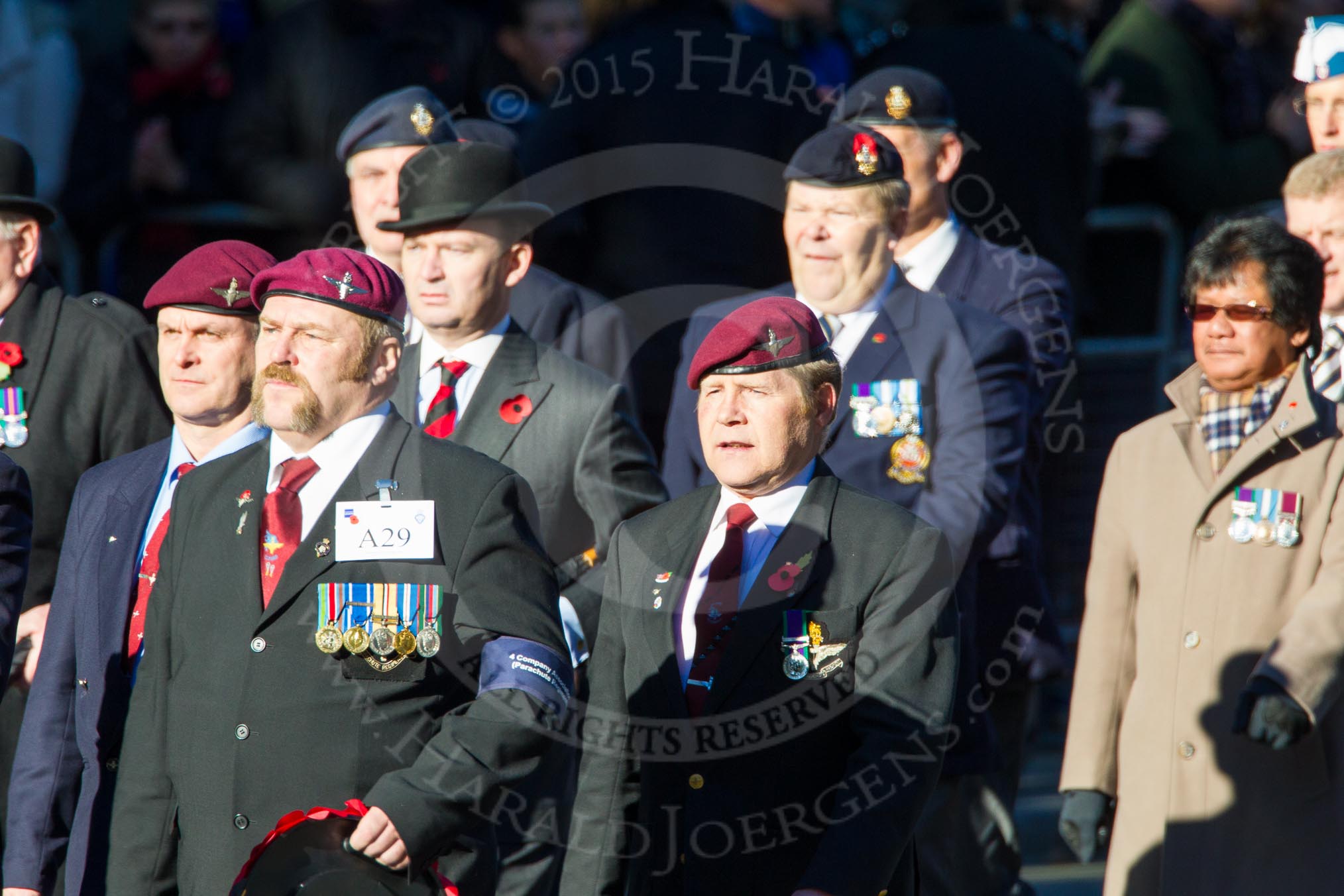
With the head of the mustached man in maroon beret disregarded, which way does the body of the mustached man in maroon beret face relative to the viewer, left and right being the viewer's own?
facing the viewer and to the left of the viewer

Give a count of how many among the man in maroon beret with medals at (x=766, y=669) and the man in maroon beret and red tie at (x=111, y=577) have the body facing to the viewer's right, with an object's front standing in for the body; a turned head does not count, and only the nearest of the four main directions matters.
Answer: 0

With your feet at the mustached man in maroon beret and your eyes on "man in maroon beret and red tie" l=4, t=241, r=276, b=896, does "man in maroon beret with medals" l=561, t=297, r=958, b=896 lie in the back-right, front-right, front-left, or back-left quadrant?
back-right

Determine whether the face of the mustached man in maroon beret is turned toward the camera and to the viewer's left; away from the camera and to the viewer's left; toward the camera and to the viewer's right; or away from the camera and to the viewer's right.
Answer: toward the camera and to the viewer's left

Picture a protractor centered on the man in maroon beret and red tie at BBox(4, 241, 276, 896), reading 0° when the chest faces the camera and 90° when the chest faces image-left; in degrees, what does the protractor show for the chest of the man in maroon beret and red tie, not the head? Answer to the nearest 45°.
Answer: approximately 45°

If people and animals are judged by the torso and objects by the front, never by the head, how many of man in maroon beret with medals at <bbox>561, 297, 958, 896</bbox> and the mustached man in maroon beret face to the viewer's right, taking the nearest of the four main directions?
0

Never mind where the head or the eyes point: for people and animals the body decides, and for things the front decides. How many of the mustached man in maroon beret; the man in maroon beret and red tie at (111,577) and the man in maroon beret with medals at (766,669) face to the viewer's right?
0

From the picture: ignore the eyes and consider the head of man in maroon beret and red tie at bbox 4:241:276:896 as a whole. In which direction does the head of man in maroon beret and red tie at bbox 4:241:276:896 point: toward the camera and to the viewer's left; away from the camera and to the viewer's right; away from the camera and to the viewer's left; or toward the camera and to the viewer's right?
toward the camera and to the viewer's left

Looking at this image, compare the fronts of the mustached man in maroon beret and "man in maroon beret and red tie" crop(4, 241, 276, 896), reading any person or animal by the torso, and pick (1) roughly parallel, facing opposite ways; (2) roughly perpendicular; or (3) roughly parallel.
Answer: roughly parallel

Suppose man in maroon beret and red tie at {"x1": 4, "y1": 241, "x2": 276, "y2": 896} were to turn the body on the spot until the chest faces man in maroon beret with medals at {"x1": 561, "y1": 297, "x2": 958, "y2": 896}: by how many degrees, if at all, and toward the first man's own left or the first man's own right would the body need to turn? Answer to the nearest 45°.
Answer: approximately 90° to the first man's own left

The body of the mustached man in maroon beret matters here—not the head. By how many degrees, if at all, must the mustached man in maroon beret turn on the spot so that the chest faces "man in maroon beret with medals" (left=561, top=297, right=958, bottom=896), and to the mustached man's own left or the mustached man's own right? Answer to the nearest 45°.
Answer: approximately 135° to the mustached man's own left

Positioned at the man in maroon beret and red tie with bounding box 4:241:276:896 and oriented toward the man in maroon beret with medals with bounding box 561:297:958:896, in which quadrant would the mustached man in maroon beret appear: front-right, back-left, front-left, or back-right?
front-right

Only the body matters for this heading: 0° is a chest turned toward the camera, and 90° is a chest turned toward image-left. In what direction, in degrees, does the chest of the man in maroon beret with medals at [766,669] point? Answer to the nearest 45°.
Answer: approximately 45°

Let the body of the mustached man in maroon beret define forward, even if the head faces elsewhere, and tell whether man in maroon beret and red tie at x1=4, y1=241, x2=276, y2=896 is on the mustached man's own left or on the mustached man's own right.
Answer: on the mustached man's own right
